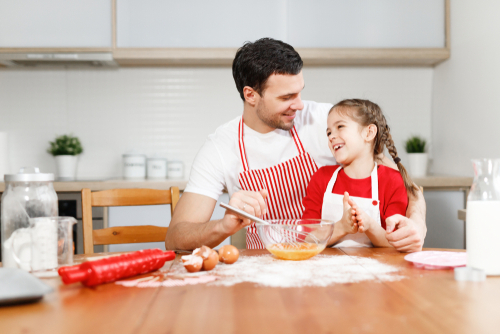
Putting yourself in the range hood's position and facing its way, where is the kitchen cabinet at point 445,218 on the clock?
The kitchen cabinet is roughly at 10 o'clock from the range hood.

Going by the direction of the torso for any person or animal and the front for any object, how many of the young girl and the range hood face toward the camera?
2

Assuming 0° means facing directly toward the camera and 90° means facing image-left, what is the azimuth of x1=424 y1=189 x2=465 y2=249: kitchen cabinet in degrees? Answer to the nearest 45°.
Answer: approximately 0°

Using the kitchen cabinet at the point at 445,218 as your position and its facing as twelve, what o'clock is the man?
The man is roughly at 1 o'clock from the kitchen cabinet.

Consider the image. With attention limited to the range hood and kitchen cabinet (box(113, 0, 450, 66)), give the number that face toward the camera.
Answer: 2

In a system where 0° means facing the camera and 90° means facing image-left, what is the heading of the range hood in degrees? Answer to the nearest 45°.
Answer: approximately 0°
